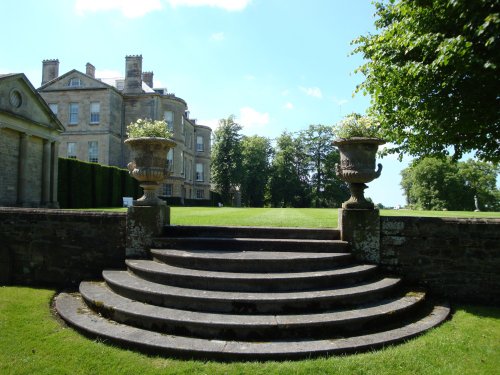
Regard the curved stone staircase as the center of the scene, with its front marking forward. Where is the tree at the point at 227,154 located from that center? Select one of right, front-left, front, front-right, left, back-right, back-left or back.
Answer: back

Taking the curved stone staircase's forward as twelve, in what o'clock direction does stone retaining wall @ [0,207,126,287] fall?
The stone retaining wall is roughly at 4 o'clock from the curved stone staircase.

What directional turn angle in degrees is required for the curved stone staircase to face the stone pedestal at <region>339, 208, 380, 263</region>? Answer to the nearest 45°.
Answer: approximately 135° to its left

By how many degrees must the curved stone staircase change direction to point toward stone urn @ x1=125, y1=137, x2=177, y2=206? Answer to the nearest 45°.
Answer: approximately 135° to its right

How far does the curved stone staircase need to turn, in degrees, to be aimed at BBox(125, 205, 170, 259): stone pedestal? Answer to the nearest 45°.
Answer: approximately 135° to its right

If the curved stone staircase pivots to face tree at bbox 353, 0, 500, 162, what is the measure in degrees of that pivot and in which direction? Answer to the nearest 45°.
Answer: approximately 135° to its left

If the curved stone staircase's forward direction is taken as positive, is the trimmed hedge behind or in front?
behind

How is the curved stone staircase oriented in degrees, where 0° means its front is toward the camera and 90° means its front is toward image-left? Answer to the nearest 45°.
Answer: approximately 0°
